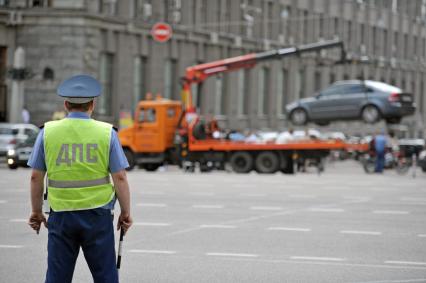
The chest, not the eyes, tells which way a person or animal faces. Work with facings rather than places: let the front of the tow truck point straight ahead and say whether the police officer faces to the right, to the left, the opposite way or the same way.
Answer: to the right

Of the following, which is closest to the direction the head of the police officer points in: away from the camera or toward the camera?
away from the camera

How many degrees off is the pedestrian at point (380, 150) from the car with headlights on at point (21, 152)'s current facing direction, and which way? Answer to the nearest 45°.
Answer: approximately 135° to its left

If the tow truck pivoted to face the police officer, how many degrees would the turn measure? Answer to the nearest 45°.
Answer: approximately 90° to its left

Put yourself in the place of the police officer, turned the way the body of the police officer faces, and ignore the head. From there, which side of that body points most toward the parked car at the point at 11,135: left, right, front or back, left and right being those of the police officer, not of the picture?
front

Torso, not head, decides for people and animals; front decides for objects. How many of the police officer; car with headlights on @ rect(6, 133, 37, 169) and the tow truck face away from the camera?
1

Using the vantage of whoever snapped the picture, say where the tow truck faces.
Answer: facing to the left of the viewer

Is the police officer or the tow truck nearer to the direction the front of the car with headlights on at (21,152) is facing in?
the police officer

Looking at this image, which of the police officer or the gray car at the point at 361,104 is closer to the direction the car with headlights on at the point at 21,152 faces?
the police officer

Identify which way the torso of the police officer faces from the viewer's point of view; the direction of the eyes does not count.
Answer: away from the camera

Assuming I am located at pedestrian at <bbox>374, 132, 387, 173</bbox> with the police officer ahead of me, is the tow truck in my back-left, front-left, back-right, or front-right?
front-right

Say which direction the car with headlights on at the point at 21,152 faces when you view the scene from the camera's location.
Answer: facing the viewer and to the left of the viewer
